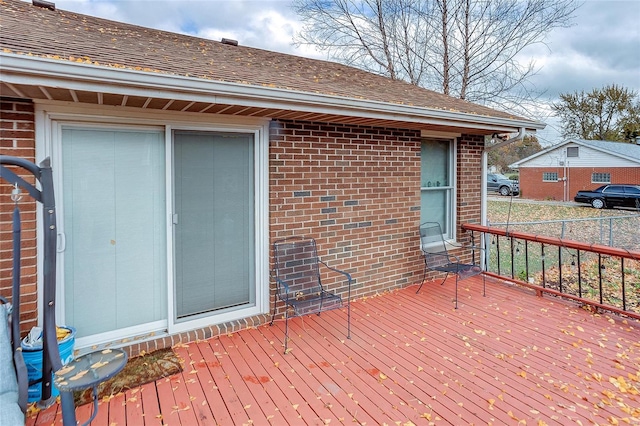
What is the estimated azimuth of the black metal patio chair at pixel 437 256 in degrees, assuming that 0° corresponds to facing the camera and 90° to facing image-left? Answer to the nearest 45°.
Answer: approximately 315°

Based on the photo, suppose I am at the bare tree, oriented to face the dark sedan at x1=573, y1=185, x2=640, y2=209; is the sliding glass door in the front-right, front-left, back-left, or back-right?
back-right

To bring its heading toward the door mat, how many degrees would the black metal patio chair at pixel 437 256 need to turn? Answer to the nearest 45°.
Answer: approximately 90° to its right

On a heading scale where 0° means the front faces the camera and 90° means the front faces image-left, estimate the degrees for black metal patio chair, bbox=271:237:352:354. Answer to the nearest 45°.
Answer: approximately 315°

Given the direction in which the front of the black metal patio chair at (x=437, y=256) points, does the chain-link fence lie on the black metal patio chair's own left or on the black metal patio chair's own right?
on the black metal patio chair's own left

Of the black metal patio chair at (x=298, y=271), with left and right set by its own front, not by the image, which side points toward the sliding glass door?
right

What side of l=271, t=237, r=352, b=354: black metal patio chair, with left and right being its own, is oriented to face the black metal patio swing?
right

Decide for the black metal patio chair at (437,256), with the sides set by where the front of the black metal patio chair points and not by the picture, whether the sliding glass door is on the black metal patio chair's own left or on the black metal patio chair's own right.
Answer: on the black metal patio chair's own right

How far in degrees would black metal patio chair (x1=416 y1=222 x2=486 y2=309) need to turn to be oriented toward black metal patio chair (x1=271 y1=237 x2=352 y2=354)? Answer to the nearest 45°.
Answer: approximately 90° to its right

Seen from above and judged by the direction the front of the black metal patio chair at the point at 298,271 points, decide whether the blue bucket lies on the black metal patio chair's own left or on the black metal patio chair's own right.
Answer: on the black metal patio chair's own right
